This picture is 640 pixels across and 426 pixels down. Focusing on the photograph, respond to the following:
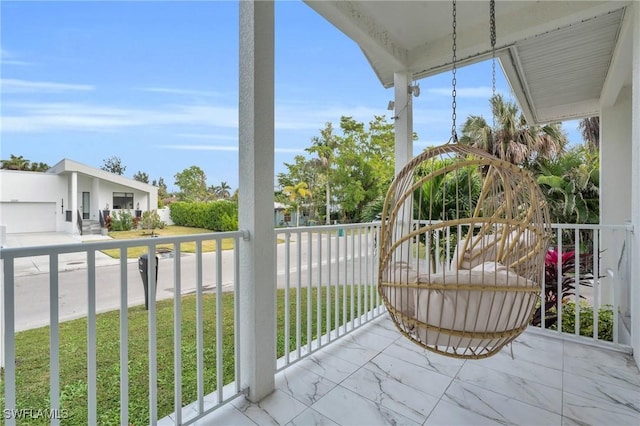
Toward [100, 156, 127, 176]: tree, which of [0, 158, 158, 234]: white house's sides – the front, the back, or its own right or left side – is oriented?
back

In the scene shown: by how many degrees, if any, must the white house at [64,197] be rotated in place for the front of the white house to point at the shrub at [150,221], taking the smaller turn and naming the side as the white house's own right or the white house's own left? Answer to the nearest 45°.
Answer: approximately 45° to the white house's own left

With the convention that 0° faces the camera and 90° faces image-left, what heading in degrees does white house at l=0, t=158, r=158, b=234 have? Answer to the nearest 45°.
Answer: approximately 0°

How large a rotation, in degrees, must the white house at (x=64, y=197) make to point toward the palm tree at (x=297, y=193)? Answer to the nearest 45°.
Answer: approximately 135° to its left

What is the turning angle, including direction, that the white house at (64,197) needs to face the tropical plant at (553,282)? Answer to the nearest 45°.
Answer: approximately 45° to its left

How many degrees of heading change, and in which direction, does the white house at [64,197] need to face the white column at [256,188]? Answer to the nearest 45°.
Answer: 0° — it already faces it

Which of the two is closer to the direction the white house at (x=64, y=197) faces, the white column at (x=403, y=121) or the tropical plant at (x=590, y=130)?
the white column

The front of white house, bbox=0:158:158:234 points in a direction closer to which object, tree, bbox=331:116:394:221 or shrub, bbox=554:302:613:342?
the shrub

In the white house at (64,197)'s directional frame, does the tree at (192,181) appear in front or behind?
behind
